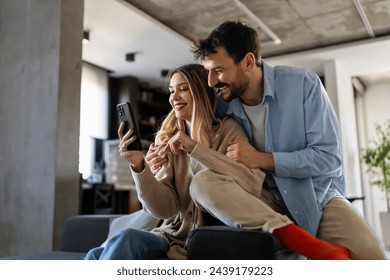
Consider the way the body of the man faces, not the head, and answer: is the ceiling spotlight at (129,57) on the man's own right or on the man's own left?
on the man's own right

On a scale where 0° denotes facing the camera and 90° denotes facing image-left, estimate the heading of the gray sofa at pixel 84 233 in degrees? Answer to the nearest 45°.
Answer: approximately 45°

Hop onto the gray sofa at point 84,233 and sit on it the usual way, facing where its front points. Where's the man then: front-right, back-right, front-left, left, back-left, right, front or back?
left

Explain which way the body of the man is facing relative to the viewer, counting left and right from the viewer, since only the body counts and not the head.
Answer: facing the viewer and to the left of the viewer

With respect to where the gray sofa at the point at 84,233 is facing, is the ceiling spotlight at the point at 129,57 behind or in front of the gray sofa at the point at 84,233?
behind

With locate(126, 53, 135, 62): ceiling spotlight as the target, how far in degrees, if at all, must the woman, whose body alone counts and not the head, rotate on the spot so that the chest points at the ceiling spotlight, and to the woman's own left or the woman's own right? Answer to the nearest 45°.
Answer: approximately 135° to the woman's own right

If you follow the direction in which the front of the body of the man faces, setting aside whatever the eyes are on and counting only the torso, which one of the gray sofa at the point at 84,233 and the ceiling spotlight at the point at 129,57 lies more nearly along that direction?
the gray sofa

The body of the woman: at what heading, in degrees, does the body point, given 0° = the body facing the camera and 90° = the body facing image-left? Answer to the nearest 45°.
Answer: approximately 45°

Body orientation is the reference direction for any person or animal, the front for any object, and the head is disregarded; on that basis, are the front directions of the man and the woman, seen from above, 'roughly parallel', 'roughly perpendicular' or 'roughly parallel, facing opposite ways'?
roughly parallel

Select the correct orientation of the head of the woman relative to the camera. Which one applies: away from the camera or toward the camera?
toward the camera
